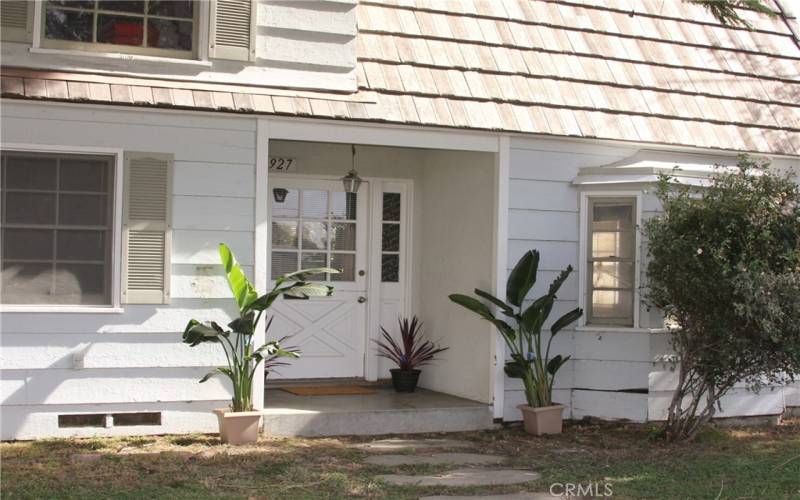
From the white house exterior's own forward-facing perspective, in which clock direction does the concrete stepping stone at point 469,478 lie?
The concrete stepping stone is roughly at 11 o'clock from the white house exterior.

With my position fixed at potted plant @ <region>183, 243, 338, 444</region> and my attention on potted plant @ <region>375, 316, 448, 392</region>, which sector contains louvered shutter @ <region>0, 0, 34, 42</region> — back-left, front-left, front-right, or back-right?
back-left

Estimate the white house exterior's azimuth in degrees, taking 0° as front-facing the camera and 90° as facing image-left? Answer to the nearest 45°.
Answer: approximately 0°

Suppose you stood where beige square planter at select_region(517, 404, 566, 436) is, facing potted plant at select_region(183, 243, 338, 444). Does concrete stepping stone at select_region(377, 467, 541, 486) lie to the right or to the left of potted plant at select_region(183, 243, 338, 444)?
left

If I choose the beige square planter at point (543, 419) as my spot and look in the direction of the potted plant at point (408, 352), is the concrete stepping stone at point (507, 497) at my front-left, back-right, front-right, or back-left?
back-left

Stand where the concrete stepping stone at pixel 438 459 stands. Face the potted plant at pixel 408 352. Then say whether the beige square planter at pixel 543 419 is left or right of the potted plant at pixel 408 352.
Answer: right
